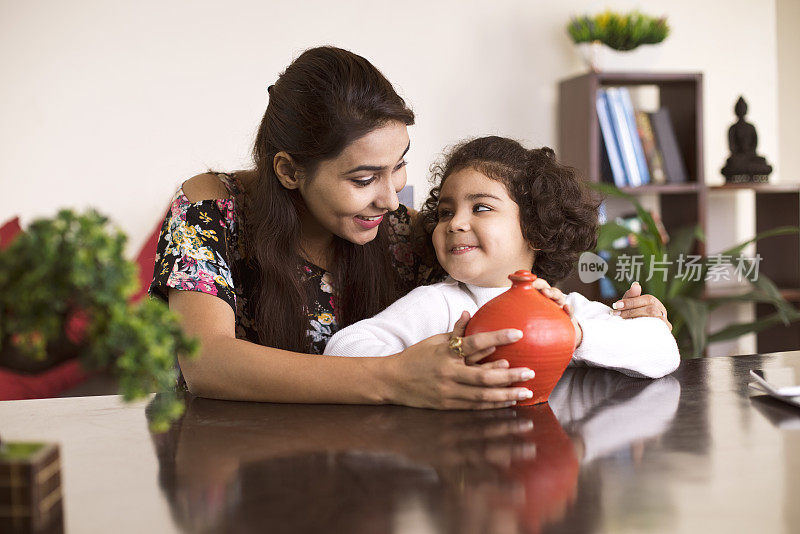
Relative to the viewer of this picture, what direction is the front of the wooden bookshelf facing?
facing the viewer

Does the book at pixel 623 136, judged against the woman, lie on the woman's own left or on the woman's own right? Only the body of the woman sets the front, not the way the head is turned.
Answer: on the woman's own left

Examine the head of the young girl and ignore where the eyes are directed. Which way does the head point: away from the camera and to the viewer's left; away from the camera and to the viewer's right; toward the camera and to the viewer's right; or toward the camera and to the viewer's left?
toward the camera and to the viewer's left

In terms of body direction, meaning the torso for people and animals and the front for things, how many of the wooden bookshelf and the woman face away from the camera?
0

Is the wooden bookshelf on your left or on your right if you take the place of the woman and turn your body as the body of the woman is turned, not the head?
on your left

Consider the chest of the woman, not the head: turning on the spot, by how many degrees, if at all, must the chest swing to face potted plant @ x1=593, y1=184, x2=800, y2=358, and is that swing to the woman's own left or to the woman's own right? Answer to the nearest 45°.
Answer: approximately 90° to the woman's own left

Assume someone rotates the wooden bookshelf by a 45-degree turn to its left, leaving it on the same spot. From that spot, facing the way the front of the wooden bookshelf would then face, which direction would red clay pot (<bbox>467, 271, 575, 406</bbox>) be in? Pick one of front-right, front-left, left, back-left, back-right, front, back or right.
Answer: front-right

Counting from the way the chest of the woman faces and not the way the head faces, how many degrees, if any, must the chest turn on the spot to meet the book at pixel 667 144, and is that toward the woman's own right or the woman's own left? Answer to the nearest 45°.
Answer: approximately 90° to the woman's own left

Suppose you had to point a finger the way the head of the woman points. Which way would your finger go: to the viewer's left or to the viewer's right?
to the viewer's right

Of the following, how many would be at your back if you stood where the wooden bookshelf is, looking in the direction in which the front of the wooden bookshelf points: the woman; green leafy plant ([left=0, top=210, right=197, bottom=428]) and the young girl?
0

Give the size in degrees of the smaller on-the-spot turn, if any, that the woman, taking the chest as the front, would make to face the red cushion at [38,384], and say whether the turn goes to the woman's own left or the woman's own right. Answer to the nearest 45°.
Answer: approximately 180°

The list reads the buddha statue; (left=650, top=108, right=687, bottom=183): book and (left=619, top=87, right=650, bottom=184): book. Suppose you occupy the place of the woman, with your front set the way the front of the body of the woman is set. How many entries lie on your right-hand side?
0

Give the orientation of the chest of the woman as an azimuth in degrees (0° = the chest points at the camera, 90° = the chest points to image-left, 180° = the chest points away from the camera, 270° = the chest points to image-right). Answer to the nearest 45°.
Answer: approximately 315°

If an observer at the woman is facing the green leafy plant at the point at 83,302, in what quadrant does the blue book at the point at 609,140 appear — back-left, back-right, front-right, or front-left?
back-left

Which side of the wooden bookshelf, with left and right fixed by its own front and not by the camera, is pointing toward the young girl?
front

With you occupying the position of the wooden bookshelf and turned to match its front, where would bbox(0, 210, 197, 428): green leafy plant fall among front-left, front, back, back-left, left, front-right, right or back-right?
front
